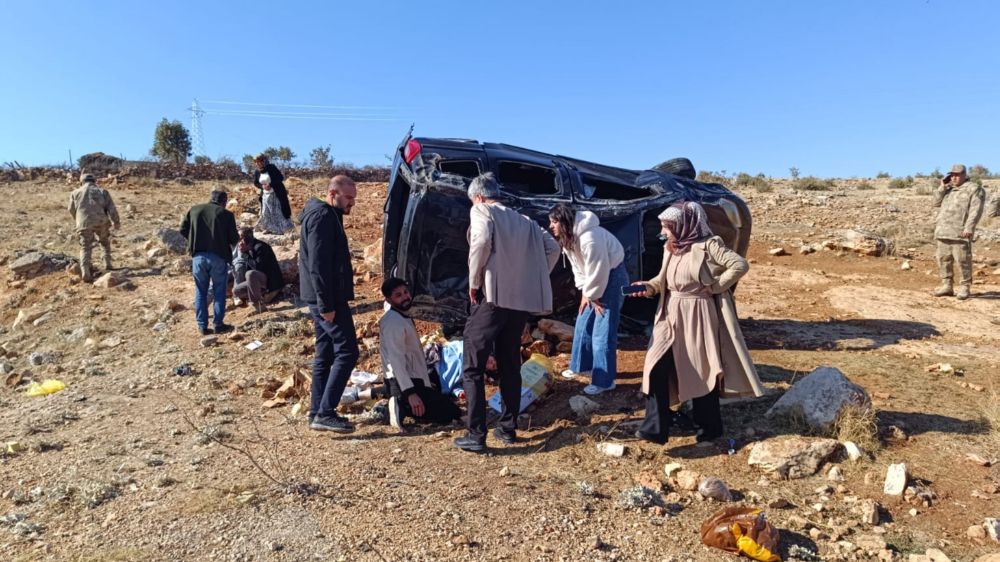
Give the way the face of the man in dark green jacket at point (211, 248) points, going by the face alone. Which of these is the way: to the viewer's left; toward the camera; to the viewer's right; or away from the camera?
away from the camera

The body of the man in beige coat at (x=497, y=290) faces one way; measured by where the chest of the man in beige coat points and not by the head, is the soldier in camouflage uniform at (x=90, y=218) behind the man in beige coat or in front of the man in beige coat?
in front

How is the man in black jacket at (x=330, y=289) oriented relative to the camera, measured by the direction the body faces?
to the viewer's right

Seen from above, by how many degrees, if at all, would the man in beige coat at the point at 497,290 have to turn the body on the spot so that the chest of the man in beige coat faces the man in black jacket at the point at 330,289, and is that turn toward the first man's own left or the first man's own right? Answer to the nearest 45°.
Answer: approximately 45° to the first man's own left

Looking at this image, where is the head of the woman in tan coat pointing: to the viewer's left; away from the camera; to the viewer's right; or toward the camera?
to the viewer's left

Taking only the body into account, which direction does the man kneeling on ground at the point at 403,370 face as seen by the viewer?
to the viewer's right

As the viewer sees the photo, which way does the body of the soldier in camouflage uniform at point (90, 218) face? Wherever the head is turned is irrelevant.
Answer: away from the camera

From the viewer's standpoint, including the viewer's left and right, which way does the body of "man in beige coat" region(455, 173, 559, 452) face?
facing away from the viewer and to the left of the viewer

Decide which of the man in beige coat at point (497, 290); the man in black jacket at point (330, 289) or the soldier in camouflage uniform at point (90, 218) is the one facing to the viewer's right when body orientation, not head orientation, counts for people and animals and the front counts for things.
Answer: the man in black jacket

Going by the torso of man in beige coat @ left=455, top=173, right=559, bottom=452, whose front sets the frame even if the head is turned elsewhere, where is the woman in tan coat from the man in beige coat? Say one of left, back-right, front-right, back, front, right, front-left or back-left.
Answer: back-right

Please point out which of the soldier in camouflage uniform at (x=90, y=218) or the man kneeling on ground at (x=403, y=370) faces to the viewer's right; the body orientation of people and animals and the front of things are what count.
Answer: the man kneeling on ground

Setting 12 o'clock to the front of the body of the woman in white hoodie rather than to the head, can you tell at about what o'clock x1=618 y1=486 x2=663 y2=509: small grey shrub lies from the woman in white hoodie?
The small grey shrub is roughly at 10 o'clock from the woman in white hoodie.
